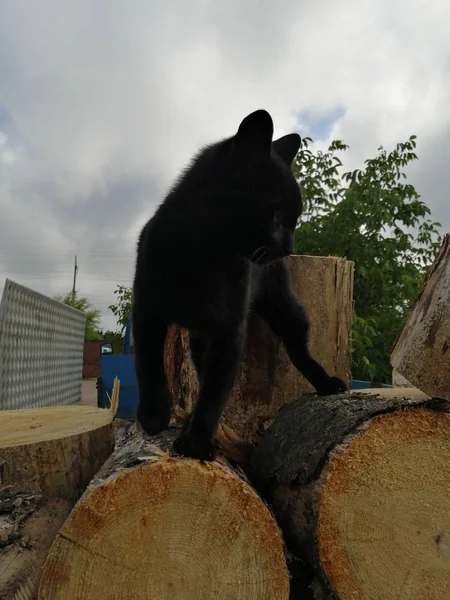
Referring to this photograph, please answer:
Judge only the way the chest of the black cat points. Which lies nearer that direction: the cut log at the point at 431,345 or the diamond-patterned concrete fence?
the cut log

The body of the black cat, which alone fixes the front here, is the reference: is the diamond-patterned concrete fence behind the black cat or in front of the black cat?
behind
